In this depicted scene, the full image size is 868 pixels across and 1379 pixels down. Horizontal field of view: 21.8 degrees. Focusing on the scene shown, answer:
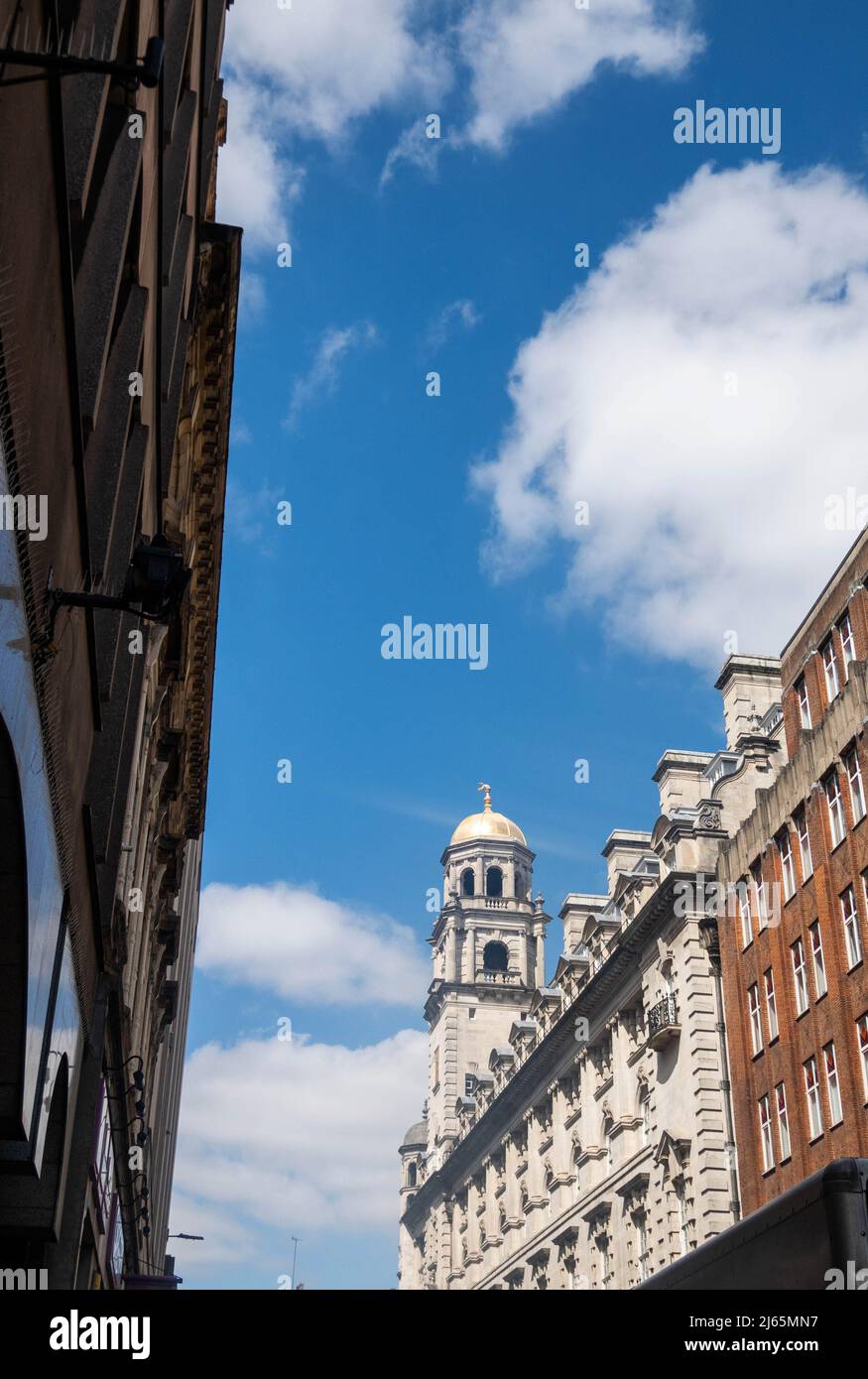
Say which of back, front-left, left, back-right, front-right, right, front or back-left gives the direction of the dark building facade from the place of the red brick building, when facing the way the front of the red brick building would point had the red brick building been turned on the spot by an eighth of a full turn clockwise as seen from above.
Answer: left

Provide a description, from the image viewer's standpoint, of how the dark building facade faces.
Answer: facing to the right of the viewer

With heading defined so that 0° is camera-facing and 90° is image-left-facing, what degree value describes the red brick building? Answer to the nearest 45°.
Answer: approximately 45°
